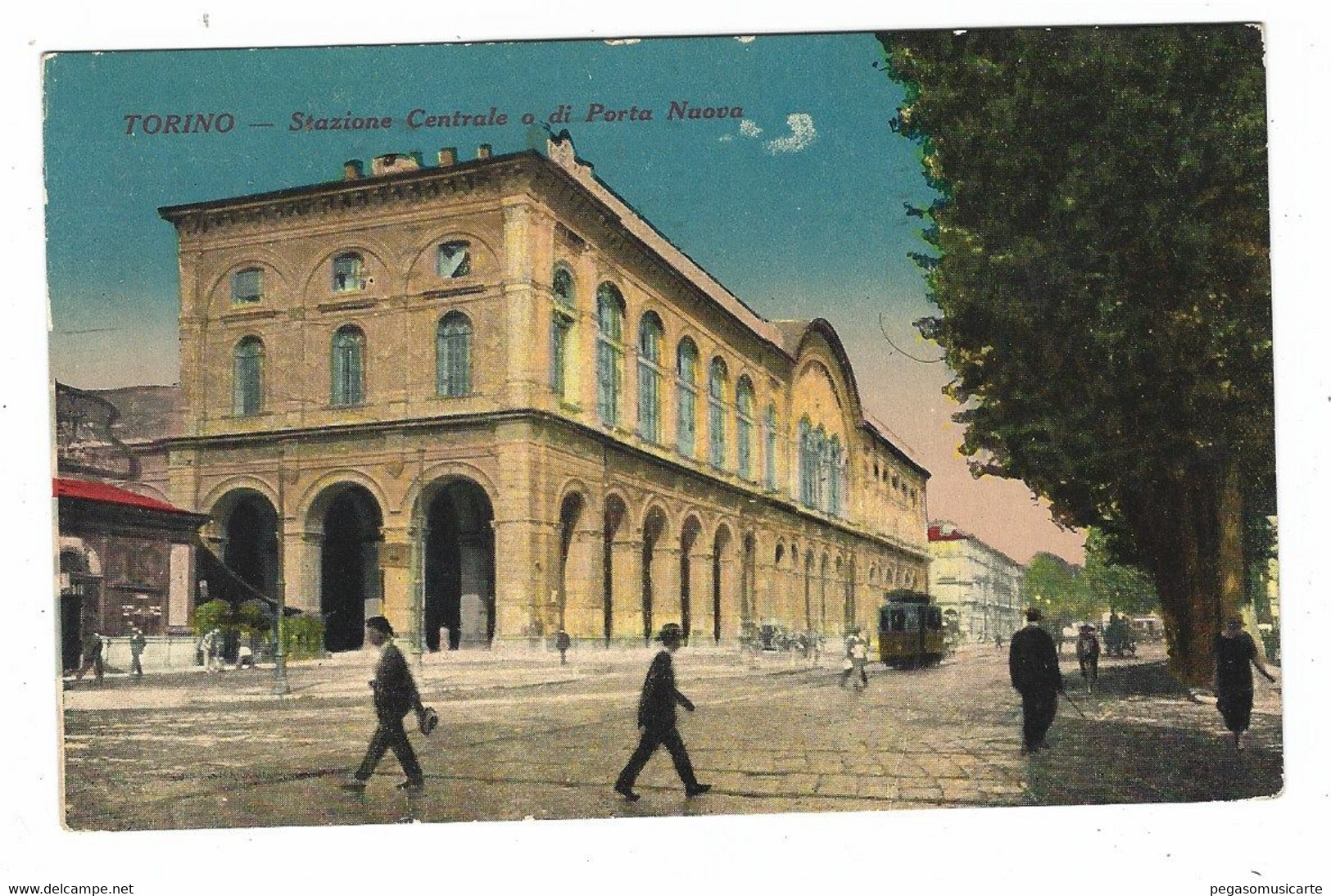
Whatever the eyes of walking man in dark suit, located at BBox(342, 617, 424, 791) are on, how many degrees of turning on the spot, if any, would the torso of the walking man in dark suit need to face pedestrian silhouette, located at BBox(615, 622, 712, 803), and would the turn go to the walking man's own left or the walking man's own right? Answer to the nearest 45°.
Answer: approximately 180°

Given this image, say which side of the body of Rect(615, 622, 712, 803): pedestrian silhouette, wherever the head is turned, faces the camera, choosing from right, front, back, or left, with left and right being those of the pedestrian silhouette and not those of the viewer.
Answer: right

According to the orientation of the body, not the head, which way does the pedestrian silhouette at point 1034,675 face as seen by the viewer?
away from the camera

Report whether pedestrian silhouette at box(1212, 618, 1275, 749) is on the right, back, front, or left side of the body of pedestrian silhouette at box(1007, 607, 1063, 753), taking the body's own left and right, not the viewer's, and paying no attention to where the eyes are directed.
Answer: right

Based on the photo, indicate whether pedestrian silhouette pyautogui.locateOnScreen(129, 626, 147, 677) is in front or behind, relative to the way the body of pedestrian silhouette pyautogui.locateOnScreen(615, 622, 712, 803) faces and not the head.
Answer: behind

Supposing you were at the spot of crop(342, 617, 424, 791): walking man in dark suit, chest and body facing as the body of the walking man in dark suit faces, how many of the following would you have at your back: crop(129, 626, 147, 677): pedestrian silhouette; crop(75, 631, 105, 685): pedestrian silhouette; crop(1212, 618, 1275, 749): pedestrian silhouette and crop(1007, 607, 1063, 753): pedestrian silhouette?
2

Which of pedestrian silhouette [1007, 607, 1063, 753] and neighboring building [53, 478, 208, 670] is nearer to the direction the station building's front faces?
the pedestrian silhouette

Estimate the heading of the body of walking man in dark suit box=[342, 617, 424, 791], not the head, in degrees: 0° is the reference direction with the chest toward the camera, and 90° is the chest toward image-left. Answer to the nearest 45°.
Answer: approximately 90°

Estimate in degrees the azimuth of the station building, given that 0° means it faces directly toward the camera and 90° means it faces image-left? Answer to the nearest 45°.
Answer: approximately 315°
